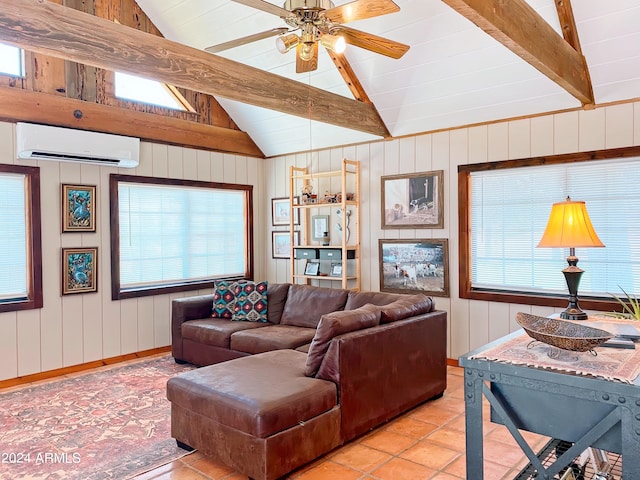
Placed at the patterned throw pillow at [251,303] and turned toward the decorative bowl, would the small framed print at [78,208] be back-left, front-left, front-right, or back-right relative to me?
back-right

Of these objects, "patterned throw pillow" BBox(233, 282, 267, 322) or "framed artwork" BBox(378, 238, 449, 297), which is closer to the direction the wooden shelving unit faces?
the patterned throw pillow

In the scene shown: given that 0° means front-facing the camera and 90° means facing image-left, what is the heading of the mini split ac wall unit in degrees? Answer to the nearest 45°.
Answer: approximately 315°

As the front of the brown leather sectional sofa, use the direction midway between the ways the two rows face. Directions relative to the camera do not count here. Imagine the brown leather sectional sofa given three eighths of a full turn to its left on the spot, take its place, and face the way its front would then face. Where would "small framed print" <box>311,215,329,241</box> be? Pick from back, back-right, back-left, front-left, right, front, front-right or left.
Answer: left

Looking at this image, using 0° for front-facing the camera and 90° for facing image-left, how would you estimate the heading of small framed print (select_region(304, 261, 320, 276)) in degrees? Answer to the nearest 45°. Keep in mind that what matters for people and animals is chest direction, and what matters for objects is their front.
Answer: approximately 45°
